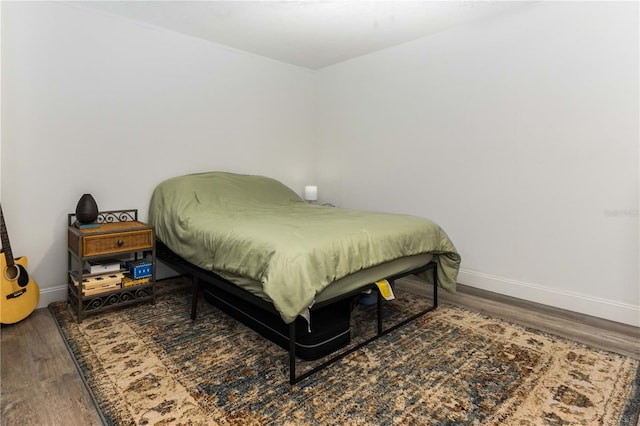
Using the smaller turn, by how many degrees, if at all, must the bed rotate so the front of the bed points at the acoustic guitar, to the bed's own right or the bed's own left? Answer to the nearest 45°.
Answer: approximately 135° to the bed's own right

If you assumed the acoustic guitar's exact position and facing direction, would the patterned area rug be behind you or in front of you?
in front

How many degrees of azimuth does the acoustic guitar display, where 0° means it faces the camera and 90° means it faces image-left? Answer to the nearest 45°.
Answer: approximately 0°

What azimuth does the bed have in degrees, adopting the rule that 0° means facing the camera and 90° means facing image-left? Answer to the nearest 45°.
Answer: approximately 315°

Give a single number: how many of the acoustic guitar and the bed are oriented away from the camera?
0

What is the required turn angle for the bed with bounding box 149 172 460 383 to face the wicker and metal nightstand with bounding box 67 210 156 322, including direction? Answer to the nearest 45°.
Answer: approximately 135° to its right
